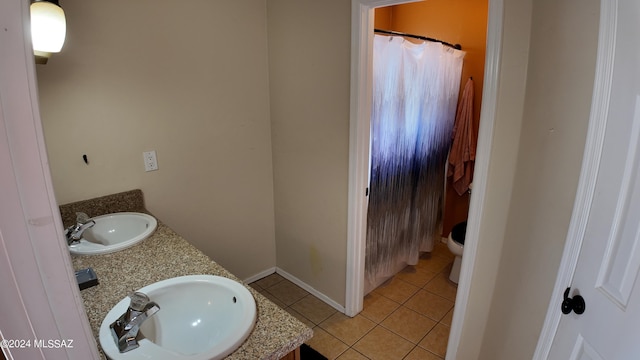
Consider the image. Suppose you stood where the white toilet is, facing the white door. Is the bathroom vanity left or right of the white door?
right

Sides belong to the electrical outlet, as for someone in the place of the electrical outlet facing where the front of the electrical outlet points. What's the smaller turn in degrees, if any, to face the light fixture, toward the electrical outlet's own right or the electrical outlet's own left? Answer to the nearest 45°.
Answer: approximately 45° to the electrical outlet's own right

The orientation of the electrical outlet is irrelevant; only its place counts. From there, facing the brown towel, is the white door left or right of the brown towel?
right

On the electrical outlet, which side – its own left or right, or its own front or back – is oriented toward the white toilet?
left

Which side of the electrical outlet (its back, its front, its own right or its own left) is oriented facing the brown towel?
left

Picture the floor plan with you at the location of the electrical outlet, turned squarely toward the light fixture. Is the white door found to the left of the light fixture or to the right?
left

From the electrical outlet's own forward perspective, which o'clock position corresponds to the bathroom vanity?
The bathroom vanity is roughly at 12 o'clock from the electrical outlet.

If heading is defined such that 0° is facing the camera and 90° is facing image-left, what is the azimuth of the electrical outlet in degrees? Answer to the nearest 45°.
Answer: approximately 0°
